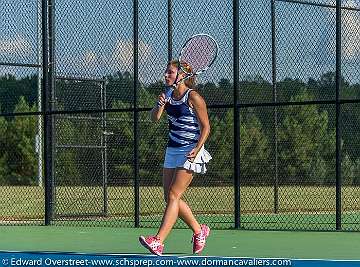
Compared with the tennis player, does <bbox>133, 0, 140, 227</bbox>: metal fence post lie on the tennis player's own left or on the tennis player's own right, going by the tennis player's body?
on the tennis player's own right

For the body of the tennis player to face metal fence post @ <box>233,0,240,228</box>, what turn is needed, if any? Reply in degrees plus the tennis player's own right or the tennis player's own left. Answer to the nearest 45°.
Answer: approximately 135° to the tennis player's own right

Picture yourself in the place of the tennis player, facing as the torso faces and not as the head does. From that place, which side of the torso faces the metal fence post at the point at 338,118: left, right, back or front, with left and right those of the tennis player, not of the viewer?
back

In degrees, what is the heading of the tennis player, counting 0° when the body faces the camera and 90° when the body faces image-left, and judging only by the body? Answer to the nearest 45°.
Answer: approximately 45°
